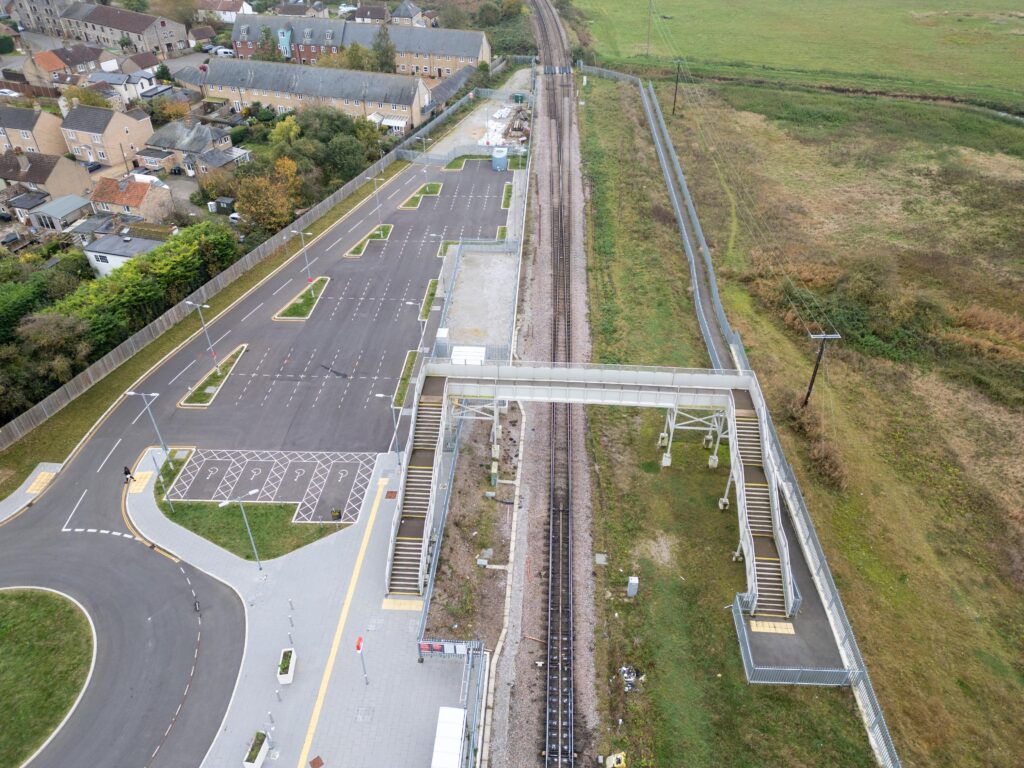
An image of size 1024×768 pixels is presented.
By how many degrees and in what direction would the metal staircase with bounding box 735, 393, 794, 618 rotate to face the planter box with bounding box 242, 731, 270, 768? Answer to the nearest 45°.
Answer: approximately 45° to its right

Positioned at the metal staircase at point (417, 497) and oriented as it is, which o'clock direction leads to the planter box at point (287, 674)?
The planter box is roughly at 1 o'clock from the metal staircase.

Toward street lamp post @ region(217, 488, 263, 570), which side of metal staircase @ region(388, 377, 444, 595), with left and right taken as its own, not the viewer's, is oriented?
right

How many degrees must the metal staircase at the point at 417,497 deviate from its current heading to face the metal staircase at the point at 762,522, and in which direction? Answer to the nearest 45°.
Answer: approximately 90° to its left

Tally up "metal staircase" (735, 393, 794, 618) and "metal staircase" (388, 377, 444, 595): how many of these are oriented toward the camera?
2

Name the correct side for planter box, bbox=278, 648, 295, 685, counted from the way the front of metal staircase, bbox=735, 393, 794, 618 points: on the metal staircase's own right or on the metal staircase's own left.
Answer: on the metal staircase's own right

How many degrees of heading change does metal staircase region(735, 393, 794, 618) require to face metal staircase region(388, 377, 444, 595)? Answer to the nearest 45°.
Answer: approximately 90° to its right
